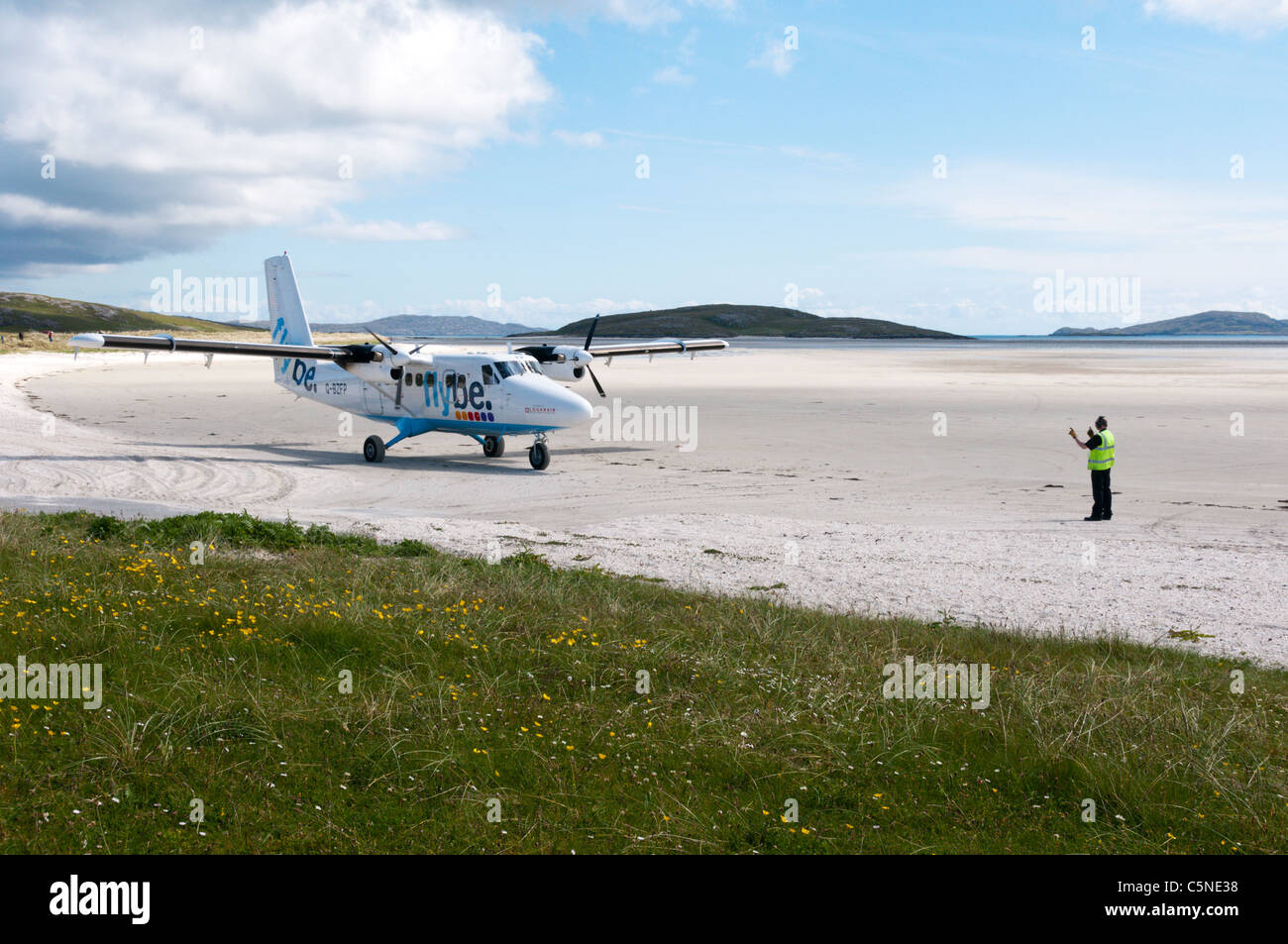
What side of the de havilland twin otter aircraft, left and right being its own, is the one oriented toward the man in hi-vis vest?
front

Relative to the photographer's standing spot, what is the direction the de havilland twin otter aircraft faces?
facing the viewer and to the right of the viewer
